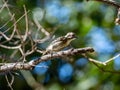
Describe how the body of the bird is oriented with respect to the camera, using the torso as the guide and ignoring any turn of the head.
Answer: to the viewer's right
